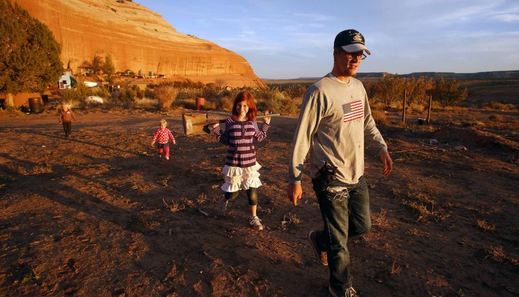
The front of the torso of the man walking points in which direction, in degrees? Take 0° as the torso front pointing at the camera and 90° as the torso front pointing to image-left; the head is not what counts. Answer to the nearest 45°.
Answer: approximately 315°

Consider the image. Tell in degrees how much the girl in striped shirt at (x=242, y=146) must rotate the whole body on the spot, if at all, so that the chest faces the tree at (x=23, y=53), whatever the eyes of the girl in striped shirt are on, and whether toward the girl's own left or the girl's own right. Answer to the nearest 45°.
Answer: approximately 135° to the girl's own right

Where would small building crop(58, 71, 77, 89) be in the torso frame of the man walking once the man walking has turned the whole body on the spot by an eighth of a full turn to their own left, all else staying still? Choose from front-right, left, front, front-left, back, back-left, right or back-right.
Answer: back-left

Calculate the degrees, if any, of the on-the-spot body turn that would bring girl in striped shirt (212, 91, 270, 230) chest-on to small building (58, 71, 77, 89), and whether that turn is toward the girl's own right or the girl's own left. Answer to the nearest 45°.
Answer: approximately 135° to the girl's own right

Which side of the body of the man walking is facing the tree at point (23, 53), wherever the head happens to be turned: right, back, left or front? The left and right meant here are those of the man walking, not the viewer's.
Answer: back

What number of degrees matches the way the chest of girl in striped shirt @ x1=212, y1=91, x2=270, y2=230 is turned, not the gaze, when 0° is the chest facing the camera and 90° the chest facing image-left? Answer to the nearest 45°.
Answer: approximately 0°

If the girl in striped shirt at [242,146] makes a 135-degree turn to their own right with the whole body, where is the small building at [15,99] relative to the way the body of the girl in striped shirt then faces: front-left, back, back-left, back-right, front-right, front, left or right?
front

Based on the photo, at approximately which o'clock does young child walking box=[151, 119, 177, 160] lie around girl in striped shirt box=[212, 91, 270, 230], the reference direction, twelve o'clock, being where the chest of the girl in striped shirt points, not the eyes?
The young child walking is roughly at 5 o'clock from the girl in striped shirt.

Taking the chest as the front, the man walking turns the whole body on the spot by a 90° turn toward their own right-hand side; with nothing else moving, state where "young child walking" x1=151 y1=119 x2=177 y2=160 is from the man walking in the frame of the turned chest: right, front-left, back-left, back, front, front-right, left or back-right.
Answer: right

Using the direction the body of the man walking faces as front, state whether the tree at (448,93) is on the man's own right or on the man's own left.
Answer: on the man's own left

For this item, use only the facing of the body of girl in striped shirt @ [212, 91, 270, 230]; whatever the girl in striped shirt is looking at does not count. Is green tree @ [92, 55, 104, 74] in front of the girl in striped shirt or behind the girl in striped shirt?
behind

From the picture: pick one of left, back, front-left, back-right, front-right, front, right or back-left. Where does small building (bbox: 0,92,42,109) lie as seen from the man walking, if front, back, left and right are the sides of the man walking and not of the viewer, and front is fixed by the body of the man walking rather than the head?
back
